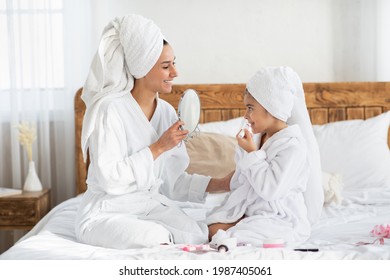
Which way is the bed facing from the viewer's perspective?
toward the camera

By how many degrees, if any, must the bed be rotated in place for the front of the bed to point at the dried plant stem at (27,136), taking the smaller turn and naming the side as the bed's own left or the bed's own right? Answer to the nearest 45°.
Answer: approximately 90° to the bed's own right

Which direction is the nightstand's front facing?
toward the camera

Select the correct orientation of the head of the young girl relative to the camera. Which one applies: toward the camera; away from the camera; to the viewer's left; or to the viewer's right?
to the viewer's left

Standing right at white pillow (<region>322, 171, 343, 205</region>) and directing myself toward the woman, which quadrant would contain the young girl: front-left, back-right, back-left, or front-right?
front-left

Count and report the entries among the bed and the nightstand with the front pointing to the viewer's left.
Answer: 0

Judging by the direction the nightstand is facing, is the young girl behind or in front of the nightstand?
in front

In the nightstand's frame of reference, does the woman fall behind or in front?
in front

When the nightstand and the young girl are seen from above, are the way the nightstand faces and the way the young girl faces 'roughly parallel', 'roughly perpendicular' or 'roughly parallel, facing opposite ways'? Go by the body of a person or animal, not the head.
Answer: roughly perpendicular

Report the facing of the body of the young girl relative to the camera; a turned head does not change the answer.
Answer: to the viewer's left

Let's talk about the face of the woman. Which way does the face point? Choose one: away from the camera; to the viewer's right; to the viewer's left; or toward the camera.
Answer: to the viewer's right

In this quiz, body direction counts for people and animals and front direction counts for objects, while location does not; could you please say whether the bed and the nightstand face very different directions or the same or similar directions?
same or similar directions
